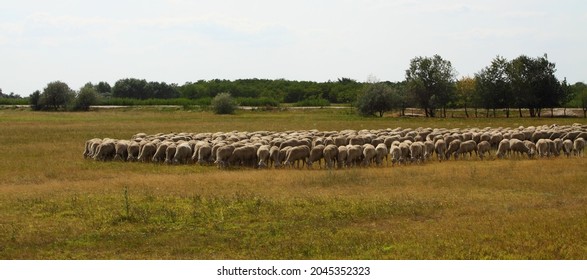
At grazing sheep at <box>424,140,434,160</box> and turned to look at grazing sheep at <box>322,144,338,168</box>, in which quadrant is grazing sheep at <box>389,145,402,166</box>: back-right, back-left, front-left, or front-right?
front-left

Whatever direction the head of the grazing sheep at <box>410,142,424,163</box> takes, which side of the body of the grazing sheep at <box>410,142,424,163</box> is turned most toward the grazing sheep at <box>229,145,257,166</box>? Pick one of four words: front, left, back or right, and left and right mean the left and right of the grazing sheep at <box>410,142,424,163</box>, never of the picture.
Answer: left

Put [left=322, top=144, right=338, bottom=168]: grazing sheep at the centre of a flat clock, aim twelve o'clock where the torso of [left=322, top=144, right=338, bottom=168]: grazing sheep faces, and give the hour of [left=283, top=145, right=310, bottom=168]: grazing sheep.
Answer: [left=283, top=145, right=310, bottom=168]: grazing sheep is roughly at 9 o'clock from [left=322, top=144, right=338, bottom=168]: grazing sheep.
